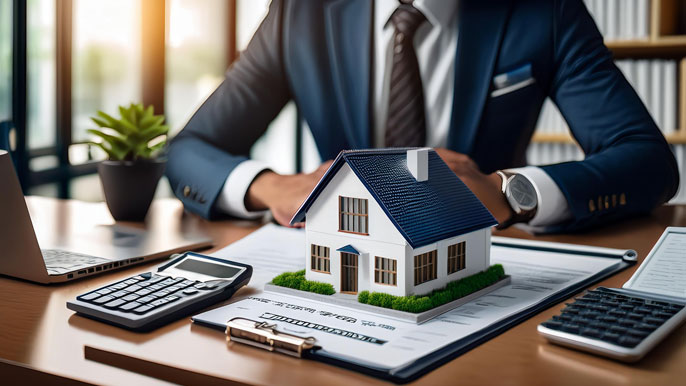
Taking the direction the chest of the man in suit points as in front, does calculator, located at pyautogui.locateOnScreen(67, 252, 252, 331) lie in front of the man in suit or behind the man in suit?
in front

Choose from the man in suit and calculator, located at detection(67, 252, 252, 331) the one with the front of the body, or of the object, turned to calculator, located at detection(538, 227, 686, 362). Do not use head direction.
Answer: the man in suit

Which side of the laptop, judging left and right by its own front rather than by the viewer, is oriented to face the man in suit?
front

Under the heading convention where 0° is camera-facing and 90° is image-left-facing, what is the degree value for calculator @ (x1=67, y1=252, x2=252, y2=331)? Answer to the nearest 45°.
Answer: approximately 45°

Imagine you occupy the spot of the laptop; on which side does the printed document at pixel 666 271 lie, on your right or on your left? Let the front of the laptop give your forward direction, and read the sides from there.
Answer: on your right

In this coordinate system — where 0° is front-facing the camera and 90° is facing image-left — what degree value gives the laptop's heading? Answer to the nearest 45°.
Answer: approximately 225°

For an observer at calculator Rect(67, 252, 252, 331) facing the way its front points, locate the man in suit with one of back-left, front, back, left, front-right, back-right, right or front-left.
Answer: back

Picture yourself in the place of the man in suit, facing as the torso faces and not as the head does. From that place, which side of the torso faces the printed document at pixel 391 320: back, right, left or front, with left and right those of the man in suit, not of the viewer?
front

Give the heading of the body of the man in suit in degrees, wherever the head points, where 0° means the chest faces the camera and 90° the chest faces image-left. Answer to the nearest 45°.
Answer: approximately 0°

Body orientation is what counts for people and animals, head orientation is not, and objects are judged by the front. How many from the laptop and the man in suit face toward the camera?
1

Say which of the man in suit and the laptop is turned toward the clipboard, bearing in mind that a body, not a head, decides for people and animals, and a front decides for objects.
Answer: the man in suit
